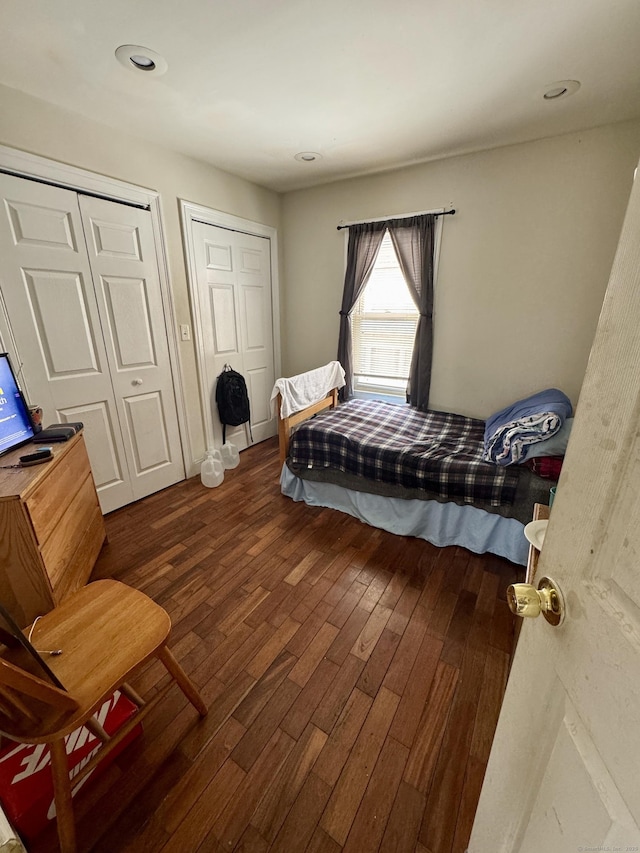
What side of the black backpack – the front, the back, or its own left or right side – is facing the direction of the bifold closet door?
right

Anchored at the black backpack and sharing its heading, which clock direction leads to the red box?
The red box is roughly at 2 o'clock from the black backpack.

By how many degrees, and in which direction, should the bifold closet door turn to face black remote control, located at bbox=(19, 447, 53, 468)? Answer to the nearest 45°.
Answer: approximately 45° to its right

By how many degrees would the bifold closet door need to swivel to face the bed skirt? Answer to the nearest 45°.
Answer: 0° — it already faces it

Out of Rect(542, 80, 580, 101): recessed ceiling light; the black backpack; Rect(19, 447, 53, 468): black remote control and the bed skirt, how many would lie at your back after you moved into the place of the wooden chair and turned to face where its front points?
0

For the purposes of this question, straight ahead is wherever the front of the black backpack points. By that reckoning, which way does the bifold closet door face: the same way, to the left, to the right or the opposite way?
the same way

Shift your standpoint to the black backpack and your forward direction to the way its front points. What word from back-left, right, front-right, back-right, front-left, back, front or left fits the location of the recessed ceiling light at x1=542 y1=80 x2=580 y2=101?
front

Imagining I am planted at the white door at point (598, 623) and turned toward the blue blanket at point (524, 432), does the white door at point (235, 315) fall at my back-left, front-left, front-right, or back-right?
front-left

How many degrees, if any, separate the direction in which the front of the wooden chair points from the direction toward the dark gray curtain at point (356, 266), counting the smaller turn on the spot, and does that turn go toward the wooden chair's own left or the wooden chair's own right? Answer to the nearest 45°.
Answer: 0° — it already faces it

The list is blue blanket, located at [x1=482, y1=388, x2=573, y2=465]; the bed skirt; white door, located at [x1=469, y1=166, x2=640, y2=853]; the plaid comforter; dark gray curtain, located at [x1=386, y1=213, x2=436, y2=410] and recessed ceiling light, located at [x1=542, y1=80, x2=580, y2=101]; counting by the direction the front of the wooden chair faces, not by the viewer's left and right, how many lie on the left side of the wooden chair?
0

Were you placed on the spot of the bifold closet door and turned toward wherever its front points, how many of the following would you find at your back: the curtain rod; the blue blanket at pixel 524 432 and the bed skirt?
0

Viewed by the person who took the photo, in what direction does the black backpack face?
facing the viewer and to the right of the viewer

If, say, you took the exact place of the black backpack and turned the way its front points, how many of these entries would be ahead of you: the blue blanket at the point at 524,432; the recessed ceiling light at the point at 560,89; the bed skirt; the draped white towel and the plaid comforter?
5

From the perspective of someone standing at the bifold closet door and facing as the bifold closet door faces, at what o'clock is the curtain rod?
The curtain rod is roughly at 11 o'clock from the bifold closet door.

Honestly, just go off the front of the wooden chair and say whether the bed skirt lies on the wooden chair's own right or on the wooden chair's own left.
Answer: on the wooden chair's own right

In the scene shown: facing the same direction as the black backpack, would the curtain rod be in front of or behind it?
in front

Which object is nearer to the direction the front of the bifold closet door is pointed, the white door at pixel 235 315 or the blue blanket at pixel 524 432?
the blue blanket

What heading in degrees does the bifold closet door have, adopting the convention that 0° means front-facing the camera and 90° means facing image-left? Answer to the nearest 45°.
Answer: approximately 315°

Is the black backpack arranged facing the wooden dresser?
no

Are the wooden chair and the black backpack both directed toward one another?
no

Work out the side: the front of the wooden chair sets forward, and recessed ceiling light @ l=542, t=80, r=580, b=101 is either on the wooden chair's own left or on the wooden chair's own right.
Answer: on the wooden chair's own right

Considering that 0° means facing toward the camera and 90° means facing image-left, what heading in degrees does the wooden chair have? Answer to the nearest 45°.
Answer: approximately 225°
